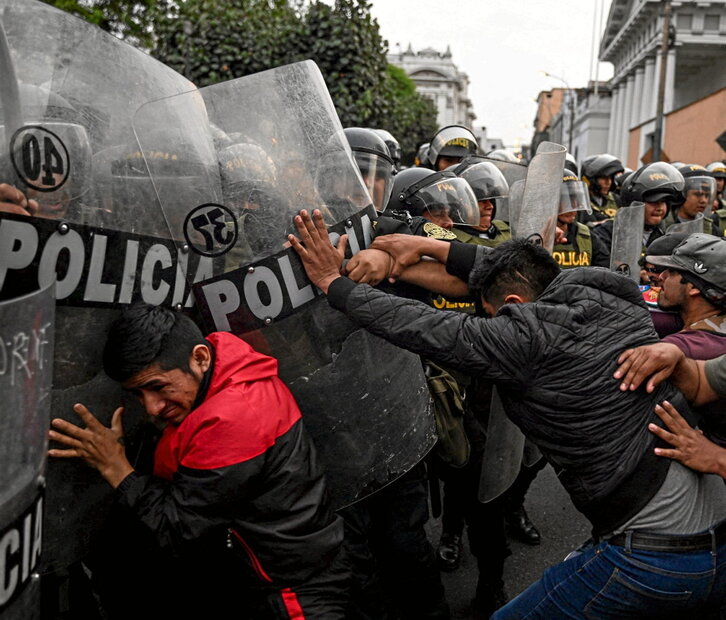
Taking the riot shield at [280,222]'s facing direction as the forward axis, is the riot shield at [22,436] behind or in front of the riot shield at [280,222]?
in front

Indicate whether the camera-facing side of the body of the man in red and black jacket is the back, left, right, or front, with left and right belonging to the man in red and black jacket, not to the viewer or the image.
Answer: left

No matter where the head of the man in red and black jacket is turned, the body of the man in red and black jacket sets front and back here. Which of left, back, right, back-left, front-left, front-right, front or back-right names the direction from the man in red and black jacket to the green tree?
right

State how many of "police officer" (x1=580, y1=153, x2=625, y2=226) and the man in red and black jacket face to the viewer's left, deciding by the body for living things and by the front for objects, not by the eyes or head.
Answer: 1

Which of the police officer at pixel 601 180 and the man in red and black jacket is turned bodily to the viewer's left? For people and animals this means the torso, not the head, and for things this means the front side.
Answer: the man in red and black jacket

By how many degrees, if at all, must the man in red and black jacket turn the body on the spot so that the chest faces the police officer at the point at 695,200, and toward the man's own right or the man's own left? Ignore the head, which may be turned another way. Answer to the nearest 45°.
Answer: approximately 135° to the man's own right

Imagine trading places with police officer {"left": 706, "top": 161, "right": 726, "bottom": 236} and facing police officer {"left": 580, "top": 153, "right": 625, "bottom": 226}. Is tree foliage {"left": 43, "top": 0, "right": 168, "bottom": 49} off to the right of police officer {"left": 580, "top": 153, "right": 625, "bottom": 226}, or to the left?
right

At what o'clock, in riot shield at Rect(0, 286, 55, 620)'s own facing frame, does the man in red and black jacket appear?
The man in red and black jacket is roughly at 9 o'clock from the riot shield.

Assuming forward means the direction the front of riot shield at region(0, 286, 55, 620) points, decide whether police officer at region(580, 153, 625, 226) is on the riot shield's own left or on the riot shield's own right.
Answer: on the riot shield's own left
